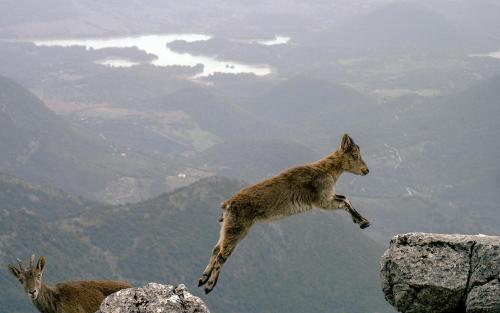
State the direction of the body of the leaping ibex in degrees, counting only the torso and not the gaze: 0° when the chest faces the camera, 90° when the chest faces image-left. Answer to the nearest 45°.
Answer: approximately 270°

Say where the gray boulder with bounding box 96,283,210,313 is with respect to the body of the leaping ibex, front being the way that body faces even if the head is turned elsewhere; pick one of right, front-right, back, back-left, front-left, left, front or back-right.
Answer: back-right

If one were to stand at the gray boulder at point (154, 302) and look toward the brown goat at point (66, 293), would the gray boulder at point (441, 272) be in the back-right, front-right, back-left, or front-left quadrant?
back-right

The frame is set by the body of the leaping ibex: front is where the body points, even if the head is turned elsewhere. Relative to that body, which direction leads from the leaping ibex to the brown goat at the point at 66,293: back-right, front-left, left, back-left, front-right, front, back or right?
back

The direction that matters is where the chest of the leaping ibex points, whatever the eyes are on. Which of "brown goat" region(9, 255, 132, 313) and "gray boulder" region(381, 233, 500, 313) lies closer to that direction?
the gray boulder
